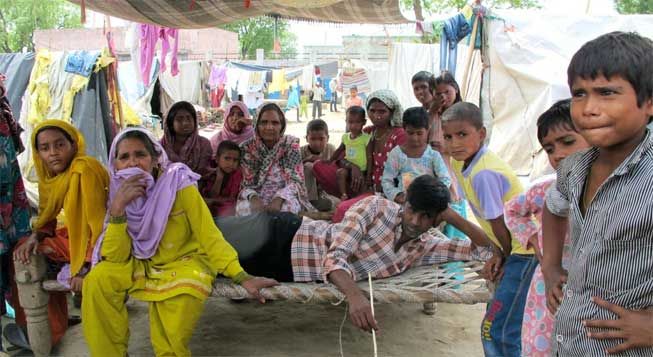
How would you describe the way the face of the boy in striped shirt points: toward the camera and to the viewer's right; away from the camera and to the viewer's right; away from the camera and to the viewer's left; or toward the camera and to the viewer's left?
toward the camera and to the viewer's left

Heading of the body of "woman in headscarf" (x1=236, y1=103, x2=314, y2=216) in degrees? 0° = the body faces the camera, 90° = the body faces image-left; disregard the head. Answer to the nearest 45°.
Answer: approximately 0°

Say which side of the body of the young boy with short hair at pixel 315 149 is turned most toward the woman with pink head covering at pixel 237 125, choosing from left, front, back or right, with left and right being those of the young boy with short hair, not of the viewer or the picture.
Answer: right

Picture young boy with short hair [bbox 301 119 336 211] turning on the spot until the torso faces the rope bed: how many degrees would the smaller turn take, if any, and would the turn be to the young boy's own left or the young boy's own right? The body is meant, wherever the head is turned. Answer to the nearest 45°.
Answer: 0° — they already face it

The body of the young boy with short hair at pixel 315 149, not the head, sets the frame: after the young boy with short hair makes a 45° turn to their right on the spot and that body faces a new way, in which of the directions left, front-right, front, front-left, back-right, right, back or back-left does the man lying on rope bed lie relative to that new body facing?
front-left

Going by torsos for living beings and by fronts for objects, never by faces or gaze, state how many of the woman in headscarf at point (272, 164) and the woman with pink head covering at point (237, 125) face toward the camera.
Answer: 2

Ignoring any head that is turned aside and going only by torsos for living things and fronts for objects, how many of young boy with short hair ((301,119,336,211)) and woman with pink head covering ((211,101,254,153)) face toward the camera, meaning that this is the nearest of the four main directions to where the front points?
2

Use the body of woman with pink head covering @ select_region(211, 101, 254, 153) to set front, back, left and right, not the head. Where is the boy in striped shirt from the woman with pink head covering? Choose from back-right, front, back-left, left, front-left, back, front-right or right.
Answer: front

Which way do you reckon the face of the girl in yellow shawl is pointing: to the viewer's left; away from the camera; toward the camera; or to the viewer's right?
toward the camera

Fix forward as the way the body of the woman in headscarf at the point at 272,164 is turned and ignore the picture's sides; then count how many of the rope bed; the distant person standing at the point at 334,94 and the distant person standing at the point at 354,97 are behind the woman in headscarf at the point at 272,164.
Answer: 2

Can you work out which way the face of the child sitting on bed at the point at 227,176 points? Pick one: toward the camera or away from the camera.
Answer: toward the camera

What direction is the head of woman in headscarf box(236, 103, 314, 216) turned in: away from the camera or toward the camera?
toward the camera

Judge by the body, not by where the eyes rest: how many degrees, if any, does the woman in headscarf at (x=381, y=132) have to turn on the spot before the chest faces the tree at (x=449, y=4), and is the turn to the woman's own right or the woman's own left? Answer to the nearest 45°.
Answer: approximately 135° to the woman's own right

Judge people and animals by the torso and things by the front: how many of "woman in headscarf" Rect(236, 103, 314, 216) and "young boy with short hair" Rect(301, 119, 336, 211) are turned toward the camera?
2

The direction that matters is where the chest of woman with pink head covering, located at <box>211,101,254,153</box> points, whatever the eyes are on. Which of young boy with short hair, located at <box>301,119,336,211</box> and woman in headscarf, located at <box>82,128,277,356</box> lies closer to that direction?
the woman in headscarf

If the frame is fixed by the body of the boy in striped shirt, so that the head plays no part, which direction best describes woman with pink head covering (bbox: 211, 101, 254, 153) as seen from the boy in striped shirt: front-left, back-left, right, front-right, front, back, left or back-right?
right

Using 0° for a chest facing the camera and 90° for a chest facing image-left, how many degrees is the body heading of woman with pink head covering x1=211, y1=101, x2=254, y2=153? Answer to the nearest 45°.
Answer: approximately 0°

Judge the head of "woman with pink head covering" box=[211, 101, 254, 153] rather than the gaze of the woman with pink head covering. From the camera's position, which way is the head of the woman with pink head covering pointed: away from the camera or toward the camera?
toward the camera

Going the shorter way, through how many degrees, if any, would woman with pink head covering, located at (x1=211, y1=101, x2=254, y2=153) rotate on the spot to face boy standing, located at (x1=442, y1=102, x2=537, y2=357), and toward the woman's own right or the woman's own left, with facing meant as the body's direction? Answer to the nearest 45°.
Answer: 0° — they already face them

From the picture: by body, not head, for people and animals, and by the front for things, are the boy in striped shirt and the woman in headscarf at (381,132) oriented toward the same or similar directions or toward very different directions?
same or similar directions

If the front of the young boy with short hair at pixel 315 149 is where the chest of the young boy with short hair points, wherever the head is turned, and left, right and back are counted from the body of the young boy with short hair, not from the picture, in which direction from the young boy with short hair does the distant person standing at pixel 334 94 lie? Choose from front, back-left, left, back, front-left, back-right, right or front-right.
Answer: back

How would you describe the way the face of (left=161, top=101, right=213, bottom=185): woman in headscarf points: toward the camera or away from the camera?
toward the camera

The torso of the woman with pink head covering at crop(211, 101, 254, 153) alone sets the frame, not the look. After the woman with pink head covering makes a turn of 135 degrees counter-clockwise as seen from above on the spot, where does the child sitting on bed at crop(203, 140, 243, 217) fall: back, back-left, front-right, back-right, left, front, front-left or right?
back-right
